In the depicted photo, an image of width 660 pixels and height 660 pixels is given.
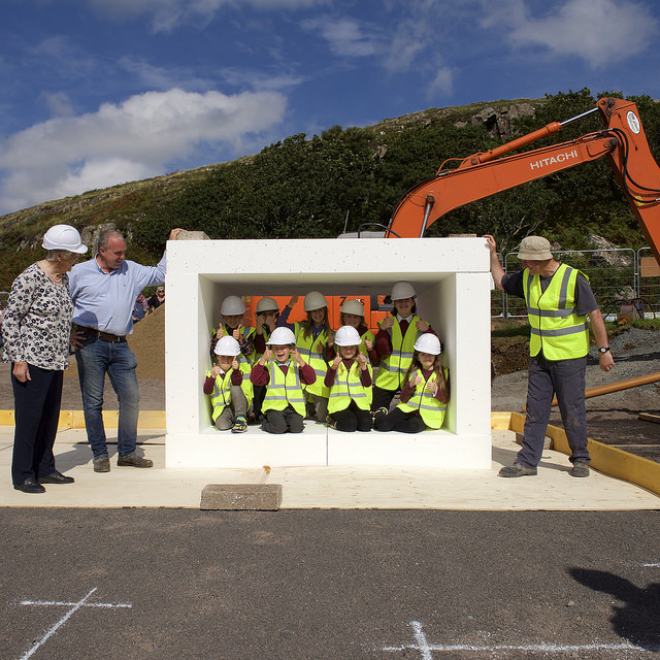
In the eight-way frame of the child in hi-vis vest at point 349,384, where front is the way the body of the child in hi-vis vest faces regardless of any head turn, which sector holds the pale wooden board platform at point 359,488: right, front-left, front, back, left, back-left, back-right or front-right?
front

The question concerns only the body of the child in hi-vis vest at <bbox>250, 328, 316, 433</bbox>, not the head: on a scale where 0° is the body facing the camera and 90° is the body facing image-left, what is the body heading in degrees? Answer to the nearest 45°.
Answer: approximately 0°

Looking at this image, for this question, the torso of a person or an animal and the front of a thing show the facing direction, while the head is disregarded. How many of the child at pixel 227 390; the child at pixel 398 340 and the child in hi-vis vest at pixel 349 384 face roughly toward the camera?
3

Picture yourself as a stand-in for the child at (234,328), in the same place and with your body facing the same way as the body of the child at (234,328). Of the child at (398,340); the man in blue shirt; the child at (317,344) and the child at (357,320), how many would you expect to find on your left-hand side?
3

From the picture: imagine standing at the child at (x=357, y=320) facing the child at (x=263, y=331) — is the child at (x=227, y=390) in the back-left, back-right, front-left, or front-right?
front-left

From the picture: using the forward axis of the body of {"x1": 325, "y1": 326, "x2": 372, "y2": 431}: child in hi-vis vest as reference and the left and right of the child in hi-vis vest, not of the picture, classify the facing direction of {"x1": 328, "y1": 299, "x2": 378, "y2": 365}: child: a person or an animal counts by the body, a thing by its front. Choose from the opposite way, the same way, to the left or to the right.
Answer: the same way

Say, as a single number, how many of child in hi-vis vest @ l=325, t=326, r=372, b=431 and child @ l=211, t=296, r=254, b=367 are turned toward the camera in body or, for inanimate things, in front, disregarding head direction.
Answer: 2

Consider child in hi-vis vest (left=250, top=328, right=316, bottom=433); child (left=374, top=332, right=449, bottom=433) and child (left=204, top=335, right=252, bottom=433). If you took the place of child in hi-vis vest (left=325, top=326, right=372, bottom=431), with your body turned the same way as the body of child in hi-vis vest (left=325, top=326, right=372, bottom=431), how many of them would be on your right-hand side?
2

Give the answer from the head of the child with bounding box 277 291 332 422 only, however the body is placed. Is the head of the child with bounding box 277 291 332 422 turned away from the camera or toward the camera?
toward the camera

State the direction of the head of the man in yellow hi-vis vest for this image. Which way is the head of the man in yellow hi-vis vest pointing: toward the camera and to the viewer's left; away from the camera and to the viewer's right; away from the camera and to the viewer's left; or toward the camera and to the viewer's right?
toward the camera and to the viewer's left

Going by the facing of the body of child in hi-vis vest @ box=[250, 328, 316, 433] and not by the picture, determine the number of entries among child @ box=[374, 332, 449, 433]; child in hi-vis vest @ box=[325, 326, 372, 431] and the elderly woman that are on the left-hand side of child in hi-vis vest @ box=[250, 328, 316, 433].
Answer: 2

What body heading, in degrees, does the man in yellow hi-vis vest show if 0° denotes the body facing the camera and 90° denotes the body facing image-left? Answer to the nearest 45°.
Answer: approximately 45°

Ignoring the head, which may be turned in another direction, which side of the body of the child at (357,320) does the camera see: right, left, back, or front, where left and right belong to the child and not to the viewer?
front

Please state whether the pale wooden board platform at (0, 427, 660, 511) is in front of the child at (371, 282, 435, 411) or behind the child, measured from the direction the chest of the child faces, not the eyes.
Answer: in front

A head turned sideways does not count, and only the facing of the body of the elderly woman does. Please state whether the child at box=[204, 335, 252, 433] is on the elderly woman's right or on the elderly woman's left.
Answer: on the elderly woman's left

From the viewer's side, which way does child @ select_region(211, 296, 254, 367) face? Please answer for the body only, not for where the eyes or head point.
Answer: toward the camera

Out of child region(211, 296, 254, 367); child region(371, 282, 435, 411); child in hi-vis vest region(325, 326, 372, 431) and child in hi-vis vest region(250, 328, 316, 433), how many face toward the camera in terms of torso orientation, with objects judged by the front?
4

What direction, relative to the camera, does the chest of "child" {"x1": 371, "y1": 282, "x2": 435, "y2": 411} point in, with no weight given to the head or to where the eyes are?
toward the camera

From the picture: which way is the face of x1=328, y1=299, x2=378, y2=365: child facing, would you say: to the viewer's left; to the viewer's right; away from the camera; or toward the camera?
toward the camera
